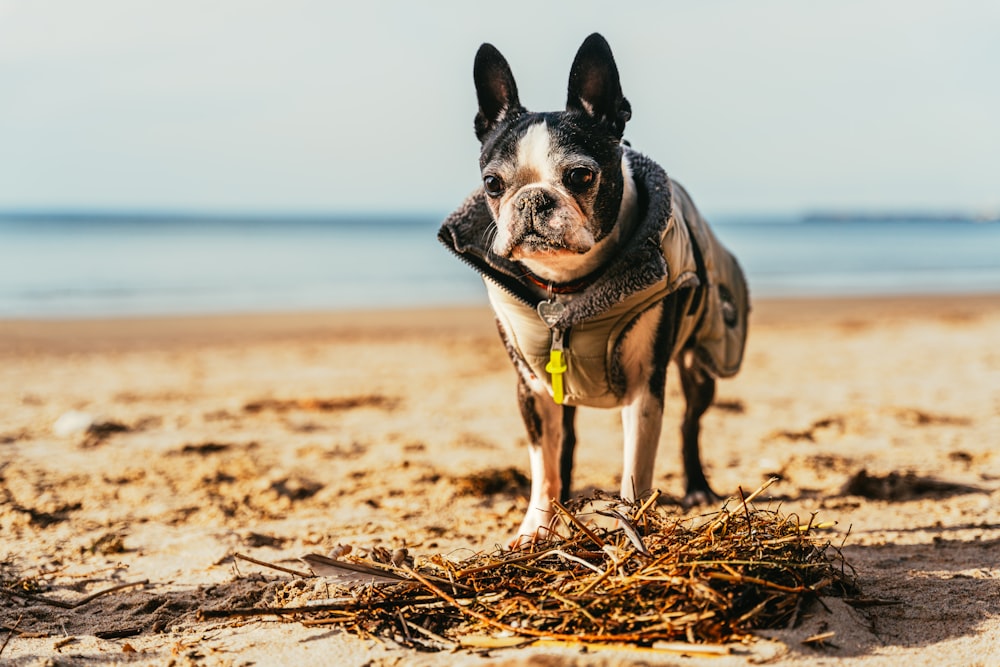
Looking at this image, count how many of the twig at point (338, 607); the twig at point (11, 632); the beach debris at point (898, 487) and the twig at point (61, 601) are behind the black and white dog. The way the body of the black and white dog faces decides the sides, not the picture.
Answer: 1

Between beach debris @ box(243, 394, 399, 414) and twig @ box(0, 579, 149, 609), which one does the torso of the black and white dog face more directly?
the twig

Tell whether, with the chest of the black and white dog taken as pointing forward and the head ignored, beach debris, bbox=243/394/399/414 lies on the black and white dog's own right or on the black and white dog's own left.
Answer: on the black and white dog's own right

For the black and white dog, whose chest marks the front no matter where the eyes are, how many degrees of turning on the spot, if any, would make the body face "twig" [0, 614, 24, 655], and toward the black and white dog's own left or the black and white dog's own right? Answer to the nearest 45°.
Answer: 0° — it already faces it

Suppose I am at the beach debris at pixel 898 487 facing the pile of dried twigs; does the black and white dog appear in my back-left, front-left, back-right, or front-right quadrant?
front-right

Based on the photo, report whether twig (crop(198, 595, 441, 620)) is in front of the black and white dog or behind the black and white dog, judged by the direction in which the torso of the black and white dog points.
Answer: in front

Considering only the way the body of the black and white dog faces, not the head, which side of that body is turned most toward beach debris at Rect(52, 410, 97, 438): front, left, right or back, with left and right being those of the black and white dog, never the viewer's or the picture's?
right

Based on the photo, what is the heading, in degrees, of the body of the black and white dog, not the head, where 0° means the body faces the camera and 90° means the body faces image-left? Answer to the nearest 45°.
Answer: approximately 45°

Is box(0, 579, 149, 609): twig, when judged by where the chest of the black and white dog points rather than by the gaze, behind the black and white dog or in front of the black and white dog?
in front

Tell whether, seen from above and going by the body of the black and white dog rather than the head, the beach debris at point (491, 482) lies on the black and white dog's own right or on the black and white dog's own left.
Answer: on the black and white dog's own right

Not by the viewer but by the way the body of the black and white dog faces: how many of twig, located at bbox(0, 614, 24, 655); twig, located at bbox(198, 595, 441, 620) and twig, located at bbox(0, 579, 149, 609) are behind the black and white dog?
0
